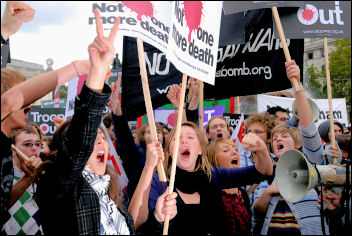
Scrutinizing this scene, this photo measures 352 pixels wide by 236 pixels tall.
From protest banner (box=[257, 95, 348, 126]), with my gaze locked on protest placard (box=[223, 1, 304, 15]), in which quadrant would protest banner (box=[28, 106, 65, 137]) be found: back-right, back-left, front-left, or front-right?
front-right

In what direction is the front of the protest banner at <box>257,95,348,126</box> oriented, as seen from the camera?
facing the viewer

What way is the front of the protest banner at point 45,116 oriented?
toward the camera

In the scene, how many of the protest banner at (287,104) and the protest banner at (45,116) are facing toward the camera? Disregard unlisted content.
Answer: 2

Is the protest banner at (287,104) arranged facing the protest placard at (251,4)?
yes

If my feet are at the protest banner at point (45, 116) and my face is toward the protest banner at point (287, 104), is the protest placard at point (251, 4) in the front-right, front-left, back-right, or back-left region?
front-right

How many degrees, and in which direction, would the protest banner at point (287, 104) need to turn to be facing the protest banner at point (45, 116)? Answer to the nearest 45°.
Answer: approximately 45° to its right

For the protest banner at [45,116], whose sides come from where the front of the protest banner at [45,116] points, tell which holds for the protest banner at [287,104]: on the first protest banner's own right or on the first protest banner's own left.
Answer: on the first protest banner's own left
